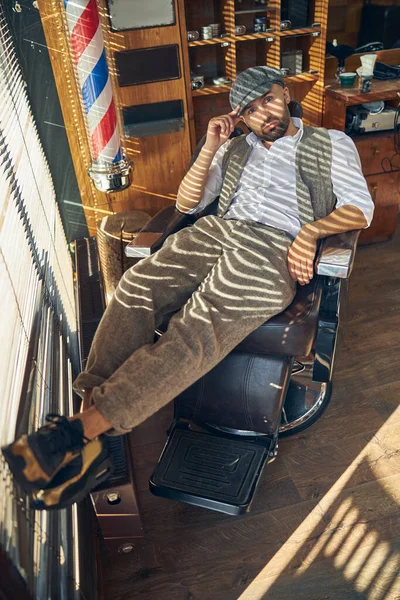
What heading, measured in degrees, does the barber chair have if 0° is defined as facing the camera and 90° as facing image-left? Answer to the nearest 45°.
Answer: approximately 45°

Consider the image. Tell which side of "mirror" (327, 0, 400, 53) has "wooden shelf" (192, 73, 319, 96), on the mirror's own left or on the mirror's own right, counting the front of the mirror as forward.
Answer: on the mirror's own right

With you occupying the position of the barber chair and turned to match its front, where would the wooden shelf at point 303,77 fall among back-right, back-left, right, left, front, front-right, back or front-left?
back-right

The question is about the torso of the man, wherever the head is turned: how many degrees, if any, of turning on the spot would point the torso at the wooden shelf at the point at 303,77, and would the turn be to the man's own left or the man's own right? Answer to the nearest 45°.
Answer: approximately 180°

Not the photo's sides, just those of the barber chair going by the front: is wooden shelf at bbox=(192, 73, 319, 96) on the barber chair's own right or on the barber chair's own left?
on the barber chair's own right

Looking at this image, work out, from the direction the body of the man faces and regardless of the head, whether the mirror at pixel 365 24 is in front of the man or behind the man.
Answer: behind

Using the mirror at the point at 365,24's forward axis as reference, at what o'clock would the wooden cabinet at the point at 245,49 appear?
The wooden cabinet is roughly at 2 o'clock from the mirror.

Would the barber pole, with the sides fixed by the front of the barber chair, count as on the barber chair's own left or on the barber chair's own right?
on the barber chair's own right

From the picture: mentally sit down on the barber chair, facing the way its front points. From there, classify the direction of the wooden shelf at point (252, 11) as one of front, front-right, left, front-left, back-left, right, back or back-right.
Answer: back-right

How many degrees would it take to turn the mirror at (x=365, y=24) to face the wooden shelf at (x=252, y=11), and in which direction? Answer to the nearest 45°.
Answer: approximately 45° to its right

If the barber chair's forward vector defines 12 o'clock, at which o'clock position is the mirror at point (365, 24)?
The mirror is roughly at 5 o'clock from the barber chair.

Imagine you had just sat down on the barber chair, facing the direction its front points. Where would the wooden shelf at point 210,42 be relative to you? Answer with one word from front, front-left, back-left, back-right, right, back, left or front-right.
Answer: back-right
